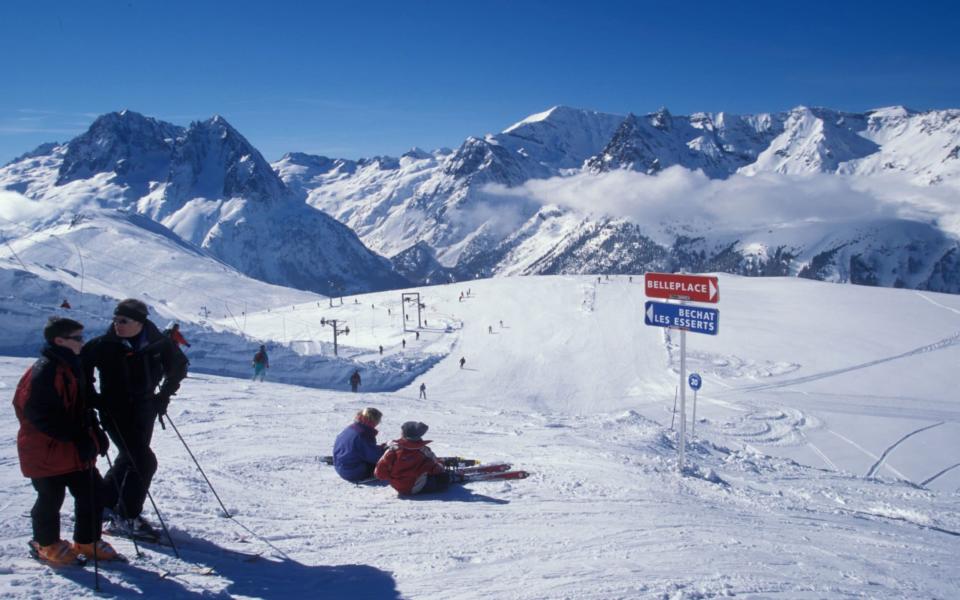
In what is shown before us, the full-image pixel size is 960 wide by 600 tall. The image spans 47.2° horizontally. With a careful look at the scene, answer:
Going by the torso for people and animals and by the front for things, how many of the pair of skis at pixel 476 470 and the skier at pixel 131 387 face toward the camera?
1

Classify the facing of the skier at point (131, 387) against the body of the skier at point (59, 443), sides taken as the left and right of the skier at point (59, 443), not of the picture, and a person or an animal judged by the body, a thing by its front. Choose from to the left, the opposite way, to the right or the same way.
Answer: to the right

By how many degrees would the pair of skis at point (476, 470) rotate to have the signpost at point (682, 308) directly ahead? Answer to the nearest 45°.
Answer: approximately 45° to its left

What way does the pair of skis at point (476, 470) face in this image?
to the viewer's right

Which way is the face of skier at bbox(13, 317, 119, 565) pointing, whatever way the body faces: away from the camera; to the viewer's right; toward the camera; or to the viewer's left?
to the viewer's right

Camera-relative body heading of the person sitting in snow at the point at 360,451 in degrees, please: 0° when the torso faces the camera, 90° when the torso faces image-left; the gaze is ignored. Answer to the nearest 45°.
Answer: approximately 225°

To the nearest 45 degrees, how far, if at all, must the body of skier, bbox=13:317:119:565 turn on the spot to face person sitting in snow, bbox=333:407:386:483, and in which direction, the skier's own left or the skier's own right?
approximately 45° to the skier's own left

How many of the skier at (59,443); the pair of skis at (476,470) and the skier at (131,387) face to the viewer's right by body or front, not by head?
2

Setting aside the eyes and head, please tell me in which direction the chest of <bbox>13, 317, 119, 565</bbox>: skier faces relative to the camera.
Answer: to the viewer's right

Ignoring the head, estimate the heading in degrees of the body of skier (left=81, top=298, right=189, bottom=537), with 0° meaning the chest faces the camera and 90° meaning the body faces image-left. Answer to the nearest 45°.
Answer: approximately 0°
